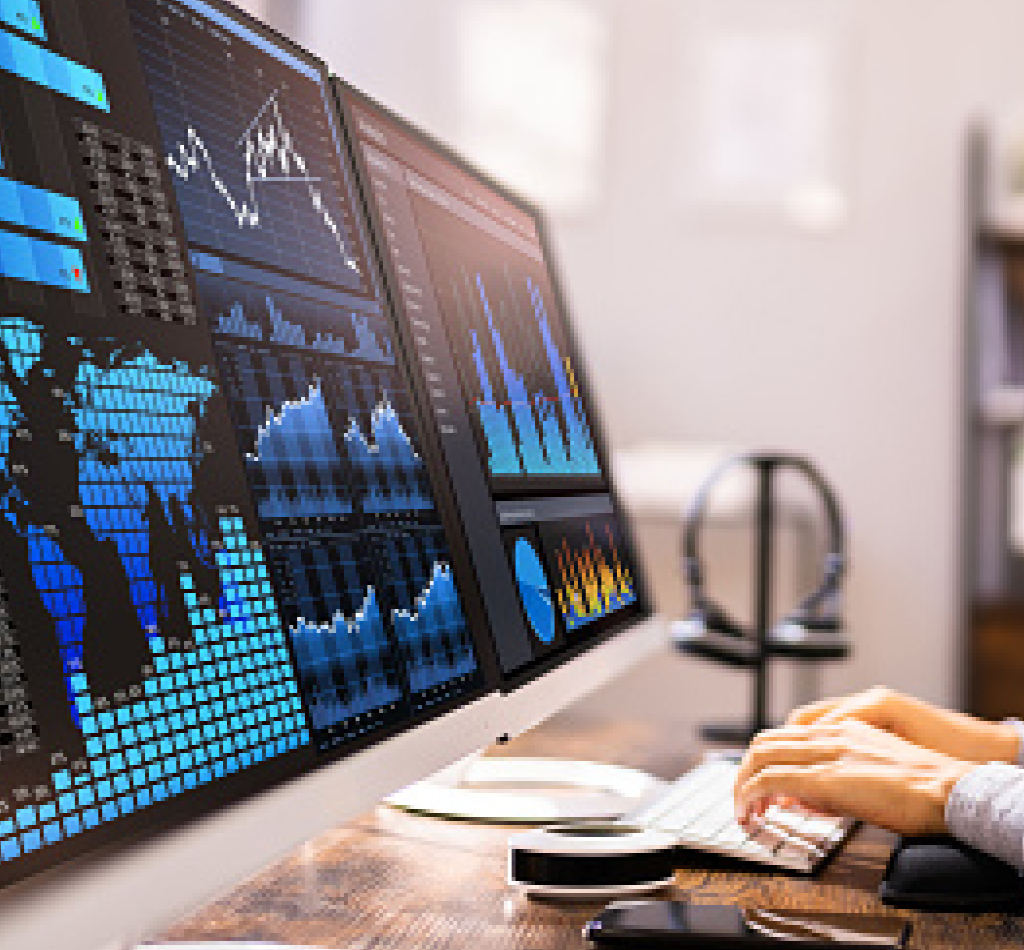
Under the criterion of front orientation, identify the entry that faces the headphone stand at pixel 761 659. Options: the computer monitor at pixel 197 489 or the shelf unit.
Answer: the shelf unit

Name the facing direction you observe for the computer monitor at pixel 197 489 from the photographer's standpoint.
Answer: facing the viewer and to the right of the viewer

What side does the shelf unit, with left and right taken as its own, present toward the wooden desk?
front

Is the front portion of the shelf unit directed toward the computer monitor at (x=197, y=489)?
yes

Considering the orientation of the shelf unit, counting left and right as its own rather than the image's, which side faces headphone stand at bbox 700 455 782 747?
front
